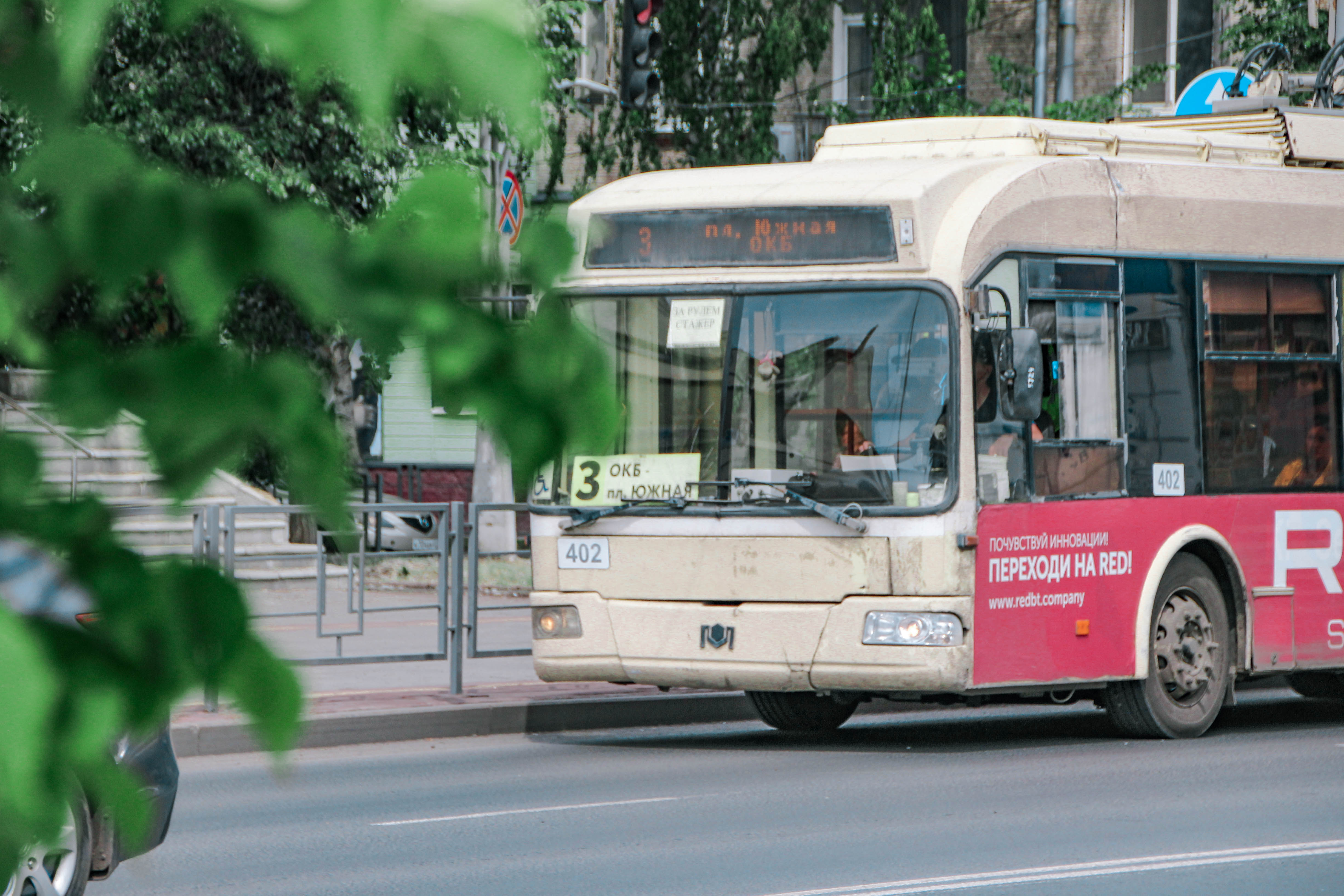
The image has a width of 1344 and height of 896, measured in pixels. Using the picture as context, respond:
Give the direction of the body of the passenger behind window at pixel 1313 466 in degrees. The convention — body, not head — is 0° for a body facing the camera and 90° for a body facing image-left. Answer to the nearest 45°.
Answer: approximately 45°

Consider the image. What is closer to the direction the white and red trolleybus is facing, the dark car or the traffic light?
the dark car

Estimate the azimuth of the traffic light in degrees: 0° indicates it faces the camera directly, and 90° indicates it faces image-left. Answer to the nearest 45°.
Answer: approximately 315°

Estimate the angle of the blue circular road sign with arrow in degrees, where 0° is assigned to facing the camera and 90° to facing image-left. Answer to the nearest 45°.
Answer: approximately 0°

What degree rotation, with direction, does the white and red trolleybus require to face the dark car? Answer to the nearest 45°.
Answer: approximately 45° to its left

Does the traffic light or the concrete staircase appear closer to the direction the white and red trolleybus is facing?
the concrete staircase
